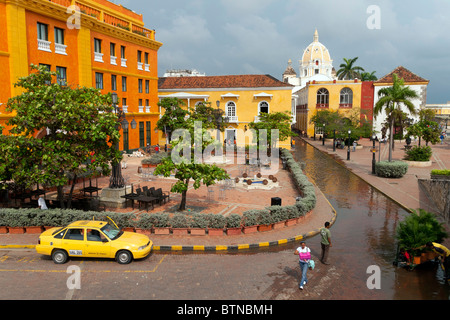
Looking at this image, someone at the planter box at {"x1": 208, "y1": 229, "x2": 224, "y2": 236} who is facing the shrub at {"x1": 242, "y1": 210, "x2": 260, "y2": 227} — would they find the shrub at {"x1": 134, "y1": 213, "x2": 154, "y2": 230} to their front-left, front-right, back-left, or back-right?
back-left

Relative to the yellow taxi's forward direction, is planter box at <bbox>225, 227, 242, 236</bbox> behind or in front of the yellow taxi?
in front

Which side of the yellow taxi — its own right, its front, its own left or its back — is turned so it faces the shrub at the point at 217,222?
front

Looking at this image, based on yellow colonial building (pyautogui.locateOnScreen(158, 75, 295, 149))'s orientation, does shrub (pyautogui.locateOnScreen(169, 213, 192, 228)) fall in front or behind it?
in front

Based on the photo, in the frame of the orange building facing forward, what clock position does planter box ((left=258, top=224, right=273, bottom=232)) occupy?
The planter box is roughly at 1 o'clock from the orange building.

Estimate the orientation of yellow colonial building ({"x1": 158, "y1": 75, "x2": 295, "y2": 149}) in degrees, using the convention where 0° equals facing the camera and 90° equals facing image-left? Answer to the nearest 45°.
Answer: approximately 0°

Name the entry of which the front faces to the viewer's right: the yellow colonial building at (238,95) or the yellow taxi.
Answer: the yellow taxi

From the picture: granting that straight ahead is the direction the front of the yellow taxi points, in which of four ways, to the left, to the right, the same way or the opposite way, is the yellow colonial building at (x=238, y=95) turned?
to the right

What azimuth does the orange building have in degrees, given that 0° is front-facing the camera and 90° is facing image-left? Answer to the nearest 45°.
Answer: approximately 315°

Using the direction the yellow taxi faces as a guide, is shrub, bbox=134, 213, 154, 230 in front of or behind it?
in front

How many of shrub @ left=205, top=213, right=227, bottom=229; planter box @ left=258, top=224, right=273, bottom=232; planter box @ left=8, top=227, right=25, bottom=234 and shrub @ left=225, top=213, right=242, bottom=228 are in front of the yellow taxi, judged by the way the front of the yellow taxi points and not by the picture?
3

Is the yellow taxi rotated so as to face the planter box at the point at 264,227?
yes

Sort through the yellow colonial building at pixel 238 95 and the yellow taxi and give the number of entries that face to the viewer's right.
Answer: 1

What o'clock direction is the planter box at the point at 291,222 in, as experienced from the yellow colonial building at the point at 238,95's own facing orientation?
The planter box is roughly at 12 o'clock from the yellow colonial building.

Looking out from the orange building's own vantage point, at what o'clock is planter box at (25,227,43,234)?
The planter box is roughly at 2 o'clock from the orange building.

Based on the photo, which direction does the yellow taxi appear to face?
to the viewer's right

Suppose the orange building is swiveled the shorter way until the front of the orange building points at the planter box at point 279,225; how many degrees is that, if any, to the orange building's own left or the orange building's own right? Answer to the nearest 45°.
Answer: approximately 45° to the orange building's own right

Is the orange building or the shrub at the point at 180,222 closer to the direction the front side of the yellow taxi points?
the shrub

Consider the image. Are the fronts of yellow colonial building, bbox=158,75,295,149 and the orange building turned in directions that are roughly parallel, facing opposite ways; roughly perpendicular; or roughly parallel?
roughly perpendicular

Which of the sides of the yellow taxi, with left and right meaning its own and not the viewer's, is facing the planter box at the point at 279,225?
front
